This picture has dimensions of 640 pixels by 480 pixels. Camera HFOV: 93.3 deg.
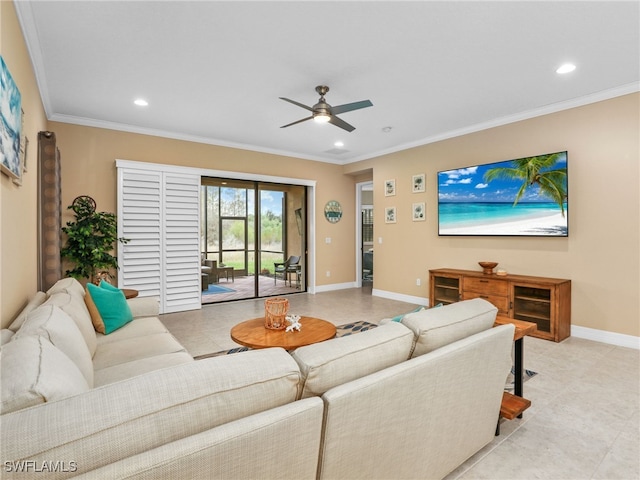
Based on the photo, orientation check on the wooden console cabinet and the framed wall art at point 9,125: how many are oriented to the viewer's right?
1

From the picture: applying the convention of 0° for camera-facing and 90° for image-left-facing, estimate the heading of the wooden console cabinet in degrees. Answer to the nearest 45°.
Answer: approximately 45°

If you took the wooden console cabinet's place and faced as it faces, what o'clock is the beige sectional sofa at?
The beige sectional sofa is roughly at 11 o'clock from the wooden console cabinet.

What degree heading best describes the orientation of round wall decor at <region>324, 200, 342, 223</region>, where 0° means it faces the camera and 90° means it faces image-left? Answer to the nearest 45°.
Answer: approximately 315°

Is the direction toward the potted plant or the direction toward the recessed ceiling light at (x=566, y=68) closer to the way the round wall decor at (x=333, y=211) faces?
the recessed ceiling light

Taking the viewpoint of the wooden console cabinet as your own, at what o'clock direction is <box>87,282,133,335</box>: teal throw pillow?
The teal throw pillow is roughly at 12 o'clock from the wooden console cabinet.

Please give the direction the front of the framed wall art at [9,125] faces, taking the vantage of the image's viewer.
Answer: facing to the right of the viewer

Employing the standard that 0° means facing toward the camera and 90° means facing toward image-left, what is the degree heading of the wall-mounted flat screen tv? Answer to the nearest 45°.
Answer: approximately 45°
